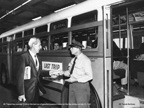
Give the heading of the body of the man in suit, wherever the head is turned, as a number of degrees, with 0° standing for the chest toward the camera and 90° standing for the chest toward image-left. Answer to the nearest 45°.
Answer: approximately 315°

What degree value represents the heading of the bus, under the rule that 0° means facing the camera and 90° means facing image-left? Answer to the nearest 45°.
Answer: approximately 315°
